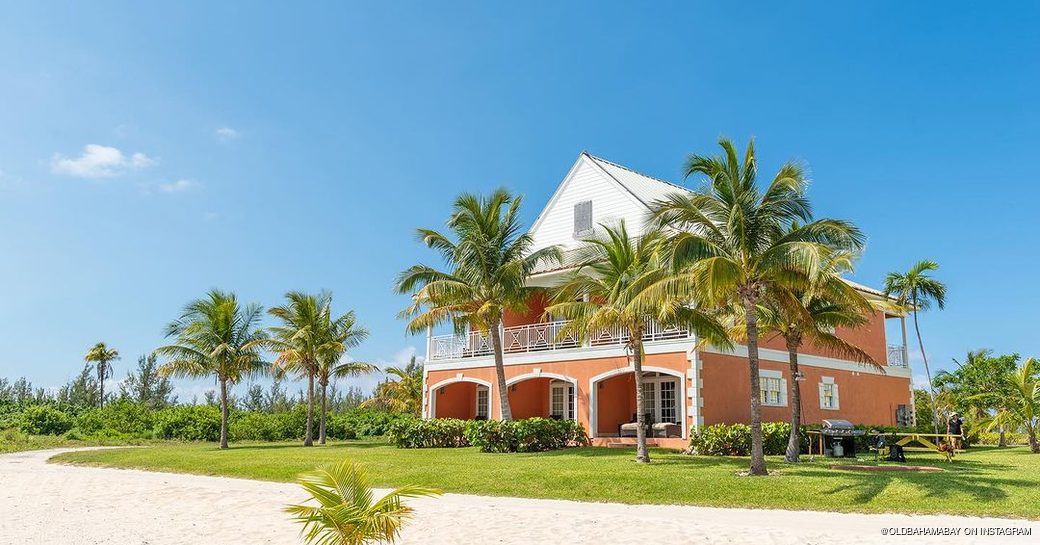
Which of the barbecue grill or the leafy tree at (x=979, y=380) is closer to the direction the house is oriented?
the barbecue grill

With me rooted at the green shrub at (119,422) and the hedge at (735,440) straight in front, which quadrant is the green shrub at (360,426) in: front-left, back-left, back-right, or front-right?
front-left

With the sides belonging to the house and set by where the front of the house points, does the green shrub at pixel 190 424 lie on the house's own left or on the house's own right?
on the house's own right

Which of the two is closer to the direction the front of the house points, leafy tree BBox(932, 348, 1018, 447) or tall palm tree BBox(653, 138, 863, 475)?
the tall palm tree

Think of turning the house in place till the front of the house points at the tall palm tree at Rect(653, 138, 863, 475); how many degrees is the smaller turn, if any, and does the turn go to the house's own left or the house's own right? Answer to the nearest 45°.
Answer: approximately 45° to the house's own left

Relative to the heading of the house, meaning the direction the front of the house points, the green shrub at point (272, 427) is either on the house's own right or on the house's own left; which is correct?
on the house's own right

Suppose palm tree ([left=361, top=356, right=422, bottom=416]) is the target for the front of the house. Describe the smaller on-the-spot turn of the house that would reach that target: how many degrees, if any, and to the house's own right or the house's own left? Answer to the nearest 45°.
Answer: approximately 90° to the house's own right

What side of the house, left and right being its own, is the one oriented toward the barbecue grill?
left

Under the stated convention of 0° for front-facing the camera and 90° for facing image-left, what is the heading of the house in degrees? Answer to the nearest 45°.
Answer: approximately 45°

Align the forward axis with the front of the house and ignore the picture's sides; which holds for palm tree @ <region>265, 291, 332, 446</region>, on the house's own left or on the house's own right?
on the house's own right

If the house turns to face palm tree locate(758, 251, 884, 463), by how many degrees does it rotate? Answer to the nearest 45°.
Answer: approximately 90° to its left

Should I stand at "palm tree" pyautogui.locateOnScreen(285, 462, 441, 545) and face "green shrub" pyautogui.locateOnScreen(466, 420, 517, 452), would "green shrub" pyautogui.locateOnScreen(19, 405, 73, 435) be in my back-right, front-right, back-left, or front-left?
front-left

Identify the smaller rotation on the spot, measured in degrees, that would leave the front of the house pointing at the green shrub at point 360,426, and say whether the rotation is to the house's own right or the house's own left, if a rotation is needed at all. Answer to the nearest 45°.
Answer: approximately 90° to the house's own right
